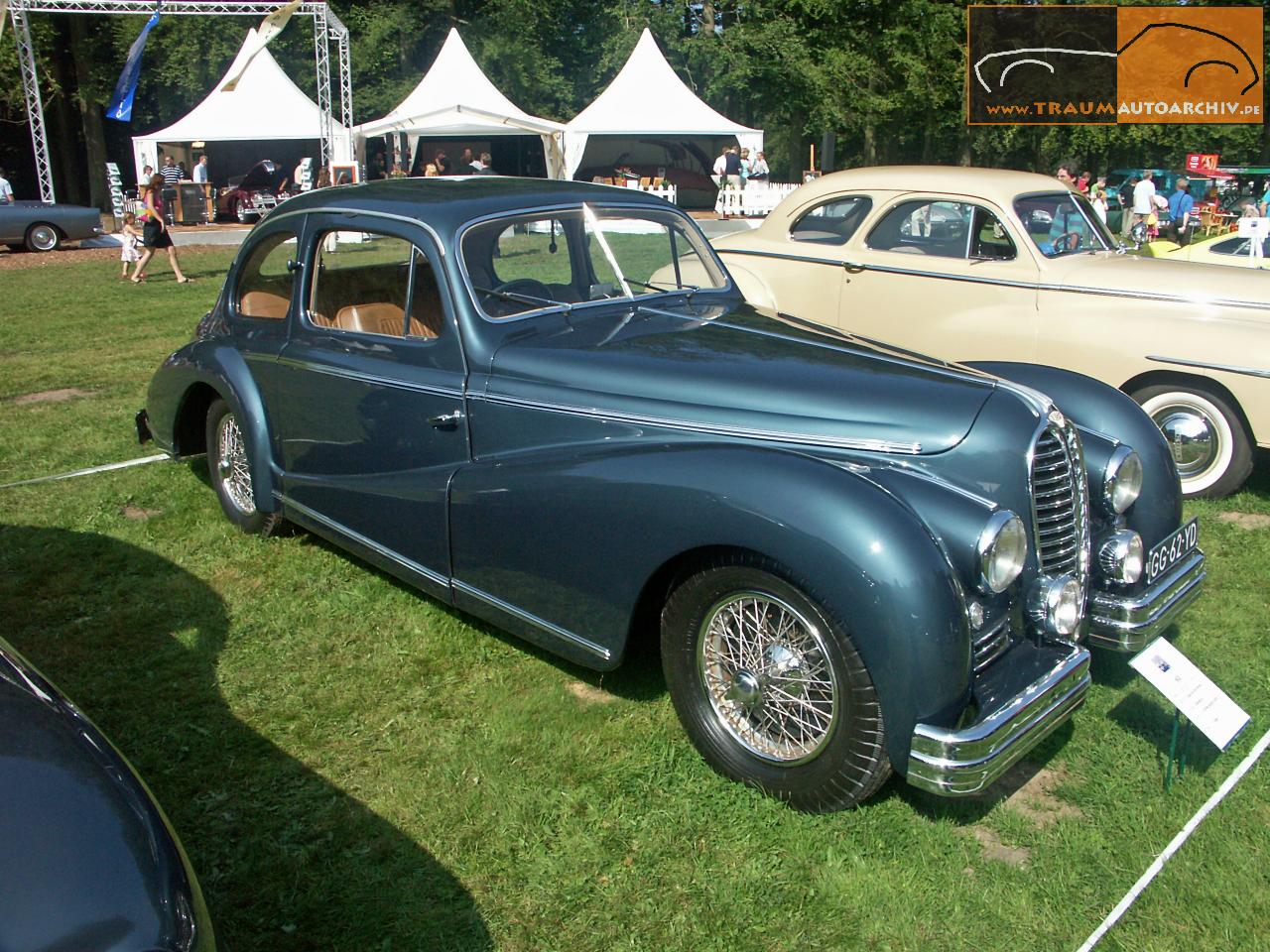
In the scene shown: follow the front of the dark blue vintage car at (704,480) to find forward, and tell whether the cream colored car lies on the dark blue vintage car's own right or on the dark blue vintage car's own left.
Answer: on the dark blue vintage car's own left

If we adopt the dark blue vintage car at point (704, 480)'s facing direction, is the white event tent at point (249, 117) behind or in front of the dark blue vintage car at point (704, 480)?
behind

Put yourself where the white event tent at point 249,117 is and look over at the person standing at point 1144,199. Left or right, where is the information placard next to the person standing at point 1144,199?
right

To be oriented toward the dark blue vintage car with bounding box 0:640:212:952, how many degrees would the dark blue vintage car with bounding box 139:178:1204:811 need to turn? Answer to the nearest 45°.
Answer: approximately 90° to its right

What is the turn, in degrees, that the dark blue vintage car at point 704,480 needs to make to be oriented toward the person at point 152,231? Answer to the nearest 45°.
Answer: approximately 180°

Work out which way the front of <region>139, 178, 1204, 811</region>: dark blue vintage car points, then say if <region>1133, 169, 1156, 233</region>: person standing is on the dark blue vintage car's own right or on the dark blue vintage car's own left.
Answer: on the dark blue vintage car's own left

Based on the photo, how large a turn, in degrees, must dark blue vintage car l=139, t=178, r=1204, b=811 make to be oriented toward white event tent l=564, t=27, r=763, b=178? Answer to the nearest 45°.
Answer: approximately 135° to its left

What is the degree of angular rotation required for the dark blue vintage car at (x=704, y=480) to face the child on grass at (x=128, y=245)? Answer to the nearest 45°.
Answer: approximately 180°

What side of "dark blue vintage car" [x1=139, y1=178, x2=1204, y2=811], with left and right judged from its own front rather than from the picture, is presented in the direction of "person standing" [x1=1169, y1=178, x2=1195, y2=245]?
left

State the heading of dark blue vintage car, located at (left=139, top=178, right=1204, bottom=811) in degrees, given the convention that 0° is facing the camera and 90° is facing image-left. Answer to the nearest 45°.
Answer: approximately 315°

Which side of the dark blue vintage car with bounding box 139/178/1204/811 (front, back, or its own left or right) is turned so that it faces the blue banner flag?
back
